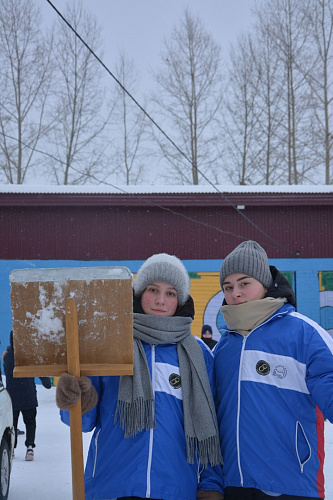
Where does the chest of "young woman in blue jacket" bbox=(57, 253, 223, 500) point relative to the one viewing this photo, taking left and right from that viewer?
facing the viewer

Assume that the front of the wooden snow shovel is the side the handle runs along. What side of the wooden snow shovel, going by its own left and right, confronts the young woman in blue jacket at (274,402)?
left

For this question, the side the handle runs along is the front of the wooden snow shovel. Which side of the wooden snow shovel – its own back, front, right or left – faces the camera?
front

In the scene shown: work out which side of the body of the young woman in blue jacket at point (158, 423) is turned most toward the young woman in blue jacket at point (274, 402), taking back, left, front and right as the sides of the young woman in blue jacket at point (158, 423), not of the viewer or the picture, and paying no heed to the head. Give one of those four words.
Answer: left

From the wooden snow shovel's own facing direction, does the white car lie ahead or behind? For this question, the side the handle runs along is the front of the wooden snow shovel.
behind

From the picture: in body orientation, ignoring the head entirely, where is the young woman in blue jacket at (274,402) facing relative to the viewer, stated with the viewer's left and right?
facing the viewer and to the left of the viewer

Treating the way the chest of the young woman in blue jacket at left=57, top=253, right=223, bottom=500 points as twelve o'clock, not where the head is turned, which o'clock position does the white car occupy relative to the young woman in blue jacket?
The white car is roughly at 5 o'clock from the young woman in blue jacket.

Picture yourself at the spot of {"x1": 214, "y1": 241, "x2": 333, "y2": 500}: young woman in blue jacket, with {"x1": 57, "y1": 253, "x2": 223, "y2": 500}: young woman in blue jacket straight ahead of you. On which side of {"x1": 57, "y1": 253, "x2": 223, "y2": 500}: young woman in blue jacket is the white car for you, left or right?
right
